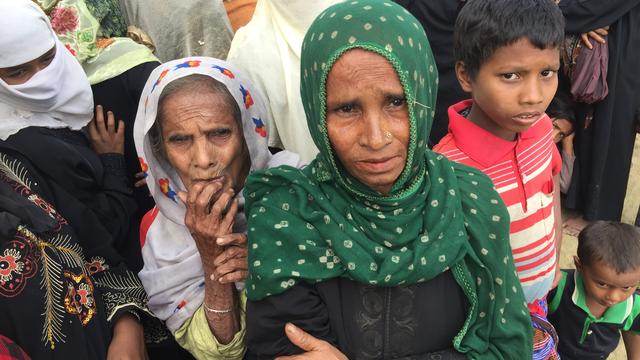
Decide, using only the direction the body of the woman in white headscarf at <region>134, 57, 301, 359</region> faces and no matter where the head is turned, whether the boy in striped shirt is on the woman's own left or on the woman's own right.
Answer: on the woman's own left

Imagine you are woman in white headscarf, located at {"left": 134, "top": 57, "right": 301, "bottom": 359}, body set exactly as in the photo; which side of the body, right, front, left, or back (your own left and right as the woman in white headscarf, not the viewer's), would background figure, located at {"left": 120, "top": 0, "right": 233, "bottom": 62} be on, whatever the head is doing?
back

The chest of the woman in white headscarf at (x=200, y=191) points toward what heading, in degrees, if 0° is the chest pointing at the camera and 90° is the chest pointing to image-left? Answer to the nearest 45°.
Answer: approximately 0°

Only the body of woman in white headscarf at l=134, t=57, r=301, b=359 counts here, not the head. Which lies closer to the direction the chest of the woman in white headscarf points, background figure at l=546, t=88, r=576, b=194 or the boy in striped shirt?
the boy in striped shirt

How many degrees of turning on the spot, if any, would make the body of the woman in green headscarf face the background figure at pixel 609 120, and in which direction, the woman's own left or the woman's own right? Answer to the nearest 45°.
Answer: approximately 135° to the woman's own left

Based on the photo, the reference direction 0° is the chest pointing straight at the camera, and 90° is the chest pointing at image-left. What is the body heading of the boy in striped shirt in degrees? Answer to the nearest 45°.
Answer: approximately 315°

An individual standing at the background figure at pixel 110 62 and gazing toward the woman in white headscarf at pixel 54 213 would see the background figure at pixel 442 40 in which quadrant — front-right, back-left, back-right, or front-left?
back-left

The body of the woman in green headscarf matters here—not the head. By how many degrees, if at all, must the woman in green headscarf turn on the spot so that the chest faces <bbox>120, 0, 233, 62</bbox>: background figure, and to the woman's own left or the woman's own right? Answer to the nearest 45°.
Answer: approximately 135° to the woman's own right

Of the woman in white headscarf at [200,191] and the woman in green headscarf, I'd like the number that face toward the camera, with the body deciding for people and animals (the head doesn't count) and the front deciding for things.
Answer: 2

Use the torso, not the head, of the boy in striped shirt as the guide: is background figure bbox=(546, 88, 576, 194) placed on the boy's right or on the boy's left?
on the boy's left
